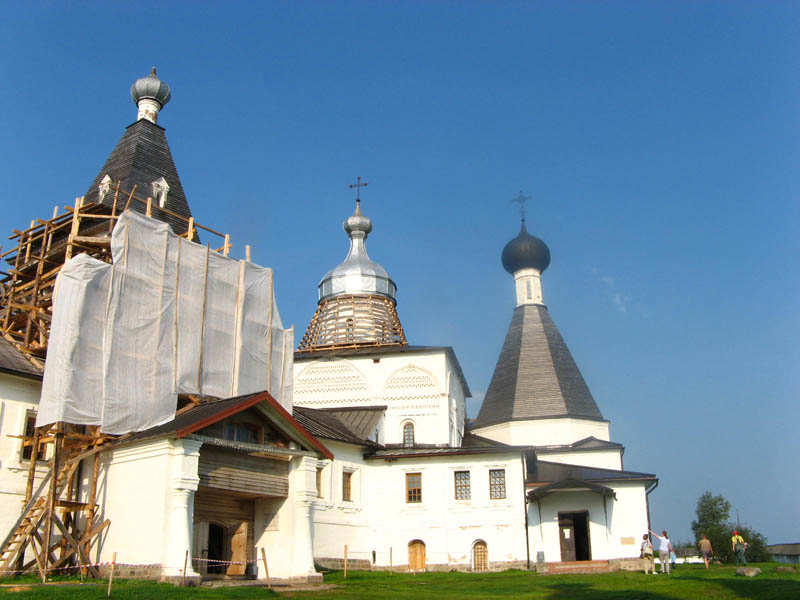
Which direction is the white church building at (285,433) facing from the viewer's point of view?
toward the camera
